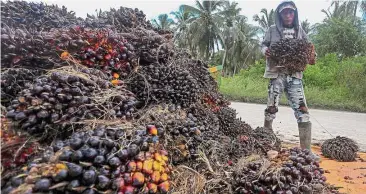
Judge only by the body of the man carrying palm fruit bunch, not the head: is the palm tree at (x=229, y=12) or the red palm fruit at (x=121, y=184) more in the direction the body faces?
the red palm fruit

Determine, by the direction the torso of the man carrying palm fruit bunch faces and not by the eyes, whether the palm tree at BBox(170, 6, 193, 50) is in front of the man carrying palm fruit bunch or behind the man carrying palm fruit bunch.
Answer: behind

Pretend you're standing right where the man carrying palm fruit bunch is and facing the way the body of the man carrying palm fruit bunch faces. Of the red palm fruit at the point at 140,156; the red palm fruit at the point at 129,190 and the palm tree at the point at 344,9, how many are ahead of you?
2

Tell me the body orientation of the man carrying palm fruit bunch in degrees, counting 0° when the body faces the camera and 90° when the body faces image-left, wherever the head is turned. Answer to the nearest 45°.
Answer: approximately 0°

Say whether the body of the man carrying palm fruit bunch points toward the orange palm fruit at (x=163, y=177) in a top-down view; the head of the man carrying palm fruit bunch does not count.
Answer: yes

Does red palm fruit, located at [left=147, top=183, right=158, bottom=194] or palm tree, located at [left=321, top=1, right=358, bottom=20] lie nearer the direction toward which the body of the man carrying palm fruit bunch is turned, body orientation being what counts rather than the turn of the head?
the red palm fruit

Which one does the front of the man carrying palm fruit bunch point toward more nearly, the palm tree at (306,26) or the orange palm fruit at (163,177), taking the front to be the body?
the orange palm fruit

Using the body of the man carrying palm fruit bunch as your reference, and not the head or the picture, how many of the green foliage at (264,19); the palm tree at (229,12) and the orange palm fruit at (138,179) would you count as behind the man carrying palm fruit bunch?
2

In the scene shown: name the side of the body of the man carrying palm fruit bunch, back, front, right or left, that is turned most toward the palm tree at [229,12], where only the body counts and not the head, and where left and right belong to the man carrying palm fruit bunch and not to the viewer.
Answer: back

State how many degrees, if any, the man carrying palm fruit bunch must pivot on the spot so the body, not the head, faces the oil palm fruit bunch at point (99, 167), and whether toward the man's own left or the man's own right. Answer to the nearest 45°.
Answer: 0° — they already face it
